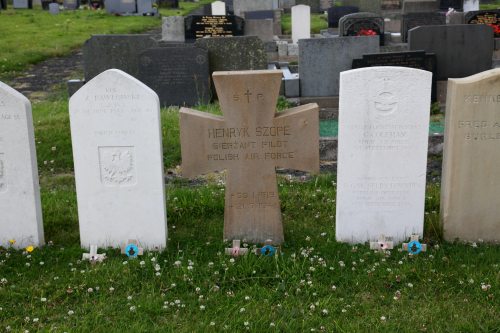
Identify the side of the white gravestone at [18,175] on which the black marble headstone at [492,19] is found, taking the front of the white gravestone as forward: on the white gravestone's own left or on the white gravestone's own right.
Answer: on the white gravestone's own left

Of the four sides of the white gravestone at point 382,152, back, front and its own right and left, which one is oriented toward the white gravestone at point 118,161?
right

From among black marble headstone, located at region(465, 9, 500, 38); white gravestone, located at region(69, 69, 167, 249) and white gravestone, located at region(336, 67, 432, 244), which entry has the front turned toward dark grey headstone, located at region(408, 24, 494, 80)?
the black marble headstone

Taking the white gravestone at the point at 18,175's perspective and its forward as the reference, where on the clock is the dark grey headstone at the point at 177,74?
The dark grey headstone is roughly at 7 o'clock from the white gravestone.

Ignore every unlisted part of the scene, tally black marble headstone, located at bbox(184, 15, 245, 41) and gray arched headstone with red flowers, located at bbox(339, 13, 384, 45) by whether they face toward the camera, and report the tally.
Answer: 2

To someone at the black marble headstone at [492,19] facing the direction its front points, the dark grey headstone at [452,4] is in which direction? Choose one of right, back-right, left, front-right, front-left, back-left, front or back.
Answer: back

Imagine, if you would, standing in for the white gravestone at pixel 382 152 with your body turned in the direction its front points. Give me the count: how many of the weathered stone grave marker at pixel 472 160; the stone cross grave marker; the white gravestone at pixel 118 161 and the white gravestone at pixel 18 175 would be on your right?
3

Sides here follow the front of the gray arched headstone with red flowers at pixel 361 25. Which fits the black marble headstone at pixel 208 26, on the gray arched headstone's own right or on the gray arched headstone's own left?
on the gray arched headstone's own right

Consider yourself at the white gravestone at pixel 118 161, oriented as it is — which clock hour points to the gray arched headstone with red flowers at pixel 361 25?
The gray arched headstone with red flowers is roughly at 7 o'clock from the white gravestone.

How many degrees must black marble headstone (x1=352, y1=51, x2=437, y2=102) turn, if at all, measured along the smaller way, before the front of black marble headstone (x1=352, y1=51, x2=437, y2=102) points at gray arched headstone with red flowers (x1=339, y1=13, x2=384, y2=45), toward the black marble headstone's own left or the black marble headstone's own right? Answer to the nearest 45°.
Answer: approximately 180°

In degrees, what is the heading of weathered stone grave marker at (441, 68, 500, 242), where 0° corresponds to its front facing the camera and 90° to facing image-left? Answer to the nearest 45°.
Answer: approximately 0°
